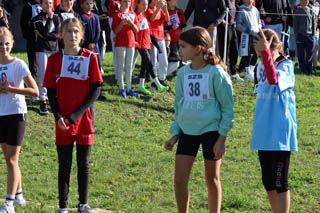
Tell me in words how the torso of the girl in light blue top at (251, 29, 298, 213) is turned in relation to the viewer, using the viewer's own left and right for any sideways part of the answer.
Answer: facing the viewer and to the left of the viewer

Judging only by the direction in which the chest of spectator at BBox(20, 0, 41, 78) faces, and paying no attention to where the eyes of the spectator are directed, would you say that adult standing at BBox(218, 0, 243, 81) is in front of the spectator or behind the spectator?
in front

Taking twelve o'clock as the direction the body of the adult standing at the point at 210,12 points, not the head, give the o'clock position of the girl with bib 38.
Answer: The girl with bib 38 is roughly at 12 o'clock from the adult standing.

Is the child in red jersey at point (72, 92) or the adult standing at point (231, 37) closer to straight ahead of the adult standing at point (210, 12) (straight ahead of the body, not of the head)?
the child in red jersey

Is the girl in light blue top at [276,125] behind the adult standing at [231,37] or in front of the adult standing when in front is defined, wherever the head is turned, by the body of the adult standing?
in front

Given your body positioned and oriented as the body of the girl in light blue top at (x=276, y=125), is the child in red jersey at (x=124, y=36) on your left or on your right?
on your right

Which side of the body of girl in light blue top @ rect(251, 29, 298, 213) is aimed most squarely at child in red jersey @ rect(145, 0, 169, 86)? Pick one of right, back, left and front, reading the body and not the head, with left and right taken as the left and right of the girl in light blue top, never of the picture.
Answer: right

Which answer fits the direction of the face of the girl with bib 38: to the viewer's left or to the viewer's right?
to the viewer's left

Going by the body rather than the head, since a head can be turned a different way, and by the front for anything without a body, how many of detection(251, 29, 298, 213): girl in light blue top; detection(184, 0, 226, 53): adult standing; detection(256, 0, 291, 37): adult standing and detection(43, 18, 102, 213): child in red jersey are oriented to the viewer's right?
0

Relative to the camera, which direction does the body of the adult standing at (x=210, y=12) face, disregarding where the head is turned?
toward the camera

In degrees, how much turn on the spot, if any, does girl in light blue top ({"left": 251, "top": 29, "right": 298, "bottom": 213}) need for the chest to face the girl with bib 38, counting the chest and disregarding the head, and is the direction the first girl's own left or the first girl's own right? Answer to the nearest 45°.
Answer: approximately 45° to the first girl's own right

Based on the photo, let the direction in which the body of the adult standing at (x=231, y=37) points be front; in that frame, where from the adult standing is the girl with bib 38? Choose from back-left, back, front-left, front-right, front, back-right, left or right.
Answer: front-right

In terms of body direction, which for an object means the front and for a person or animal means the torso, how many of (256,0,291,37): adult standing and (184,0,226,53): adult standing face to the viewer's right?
0
